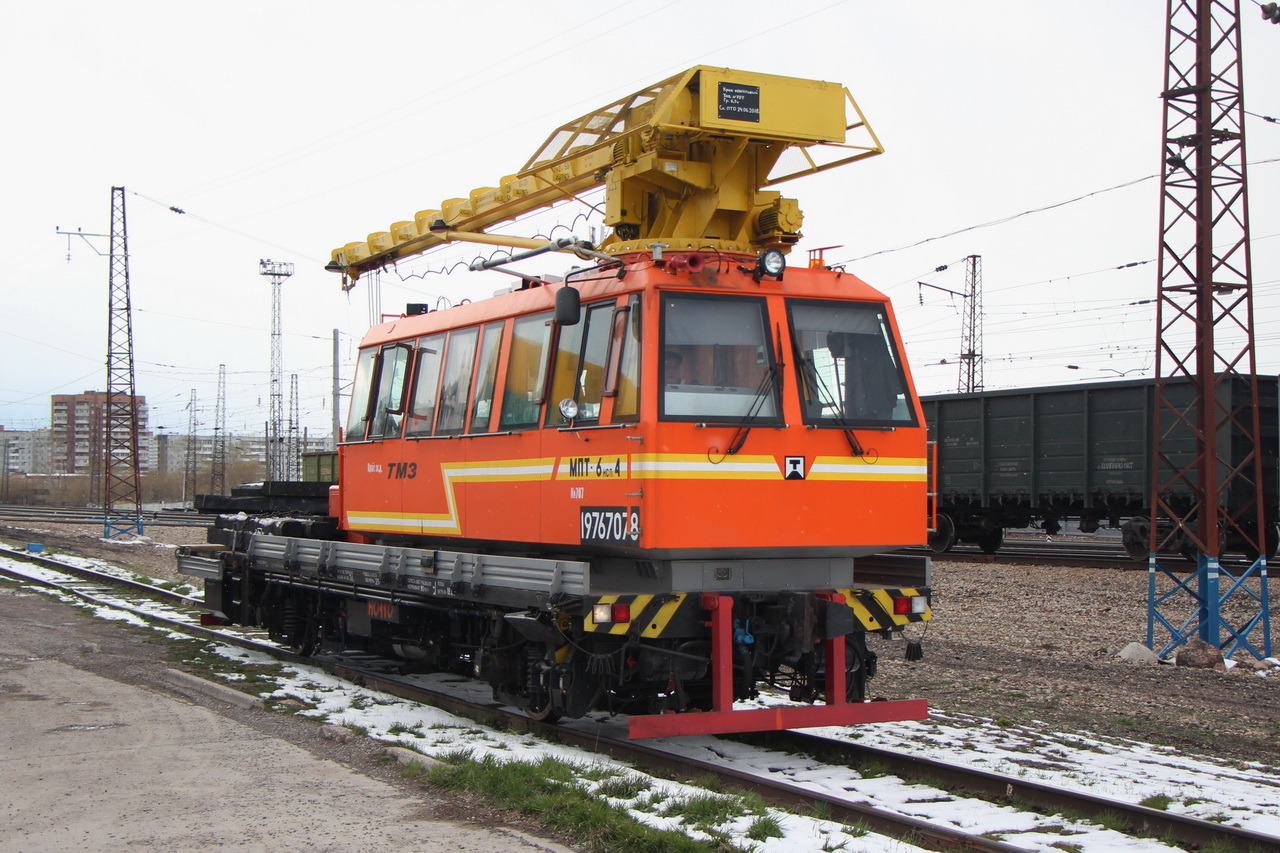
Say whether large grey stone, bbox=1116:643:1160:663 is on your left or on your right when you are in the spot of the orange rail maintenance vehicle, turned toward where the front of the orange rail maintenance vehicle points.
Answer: on your left

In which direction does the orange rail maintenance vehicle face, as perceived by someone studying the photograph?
facing the viewer and to the right of the viewer

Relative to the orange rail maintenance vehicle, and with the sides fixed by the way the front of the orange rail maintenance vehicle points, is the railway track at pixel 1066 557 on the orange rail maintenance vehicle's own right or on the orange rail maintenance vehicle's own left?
on the orange rail maintenance vehicle's own left

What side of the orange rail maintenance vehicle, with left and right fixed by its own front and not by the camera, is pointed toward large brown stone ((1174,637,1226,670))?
left
